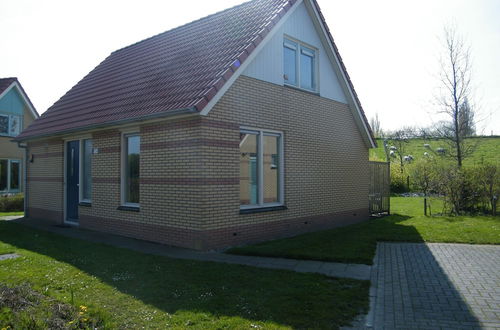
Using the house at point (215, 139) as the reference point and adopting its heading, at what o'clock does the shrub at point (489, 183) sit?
The shrub is roughly at 7 o'clock from the house.

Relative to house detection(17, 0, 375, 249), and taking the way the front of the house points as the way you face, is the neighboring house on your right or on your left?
on your right

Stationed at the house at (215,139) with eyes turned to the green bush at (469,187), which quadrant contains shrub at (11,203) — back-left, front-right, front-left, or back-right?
back-left

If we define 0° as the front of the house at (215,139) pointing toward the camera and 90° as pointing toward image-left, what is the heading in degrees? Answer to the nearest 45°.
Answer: approximately 45°

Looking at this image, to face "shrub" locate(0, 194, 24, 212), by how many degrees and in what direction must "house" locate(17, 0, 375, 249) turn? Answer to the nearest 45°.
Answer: approximately 90° to its right
